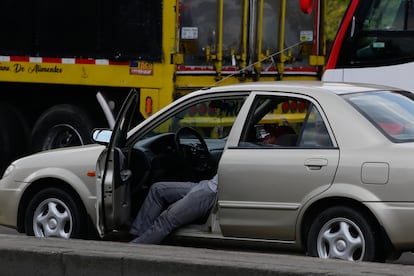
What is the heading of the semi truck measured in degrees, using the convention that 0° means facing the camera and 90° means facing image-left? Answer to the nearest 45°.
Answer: approximately 135°

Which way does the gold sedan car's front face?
to the viewer's left

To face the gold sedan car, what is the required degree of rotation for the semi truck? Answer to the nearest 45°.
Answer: approximately 135° to its left

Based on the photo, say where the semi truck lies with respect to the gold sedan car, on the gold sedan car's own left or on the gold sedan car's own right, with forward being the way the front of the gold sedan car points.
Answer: on the gold sedan car's own right
